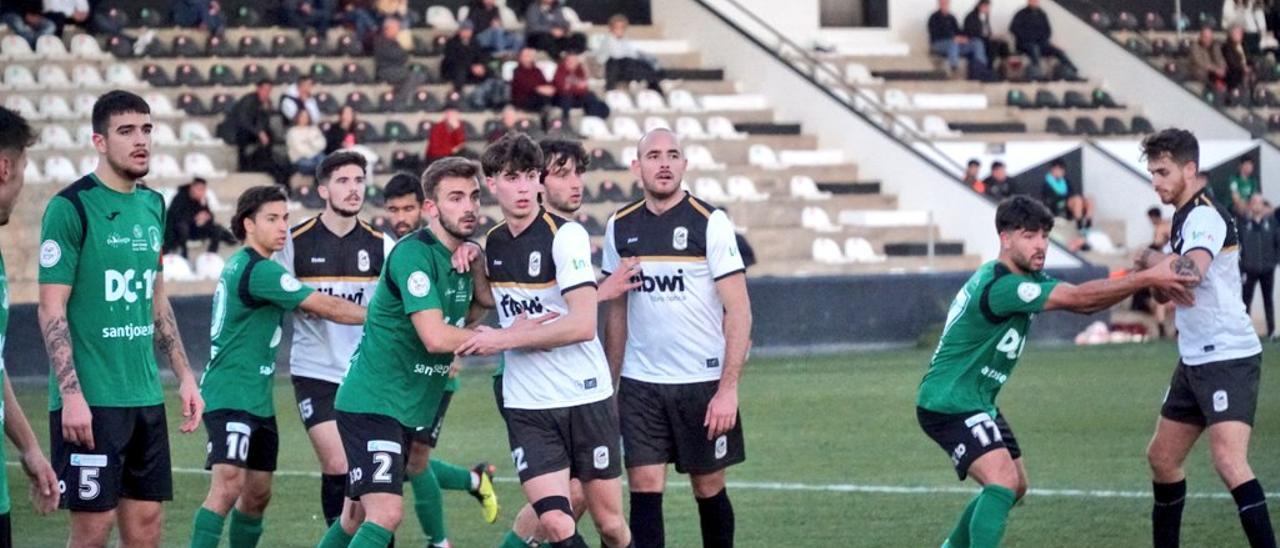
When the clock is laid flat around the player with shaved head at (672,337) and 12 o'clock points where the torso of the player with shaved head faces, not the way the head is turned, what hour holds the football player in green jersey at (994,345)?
The football player in green jersey is roughly at 9 o'clock from the player with shaved head.

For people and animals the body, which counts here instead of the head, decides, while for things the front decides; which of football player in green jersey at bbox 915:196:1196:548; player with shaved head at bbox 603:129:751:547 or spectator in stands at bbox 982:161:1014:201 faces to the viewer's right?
the football player in green jersey

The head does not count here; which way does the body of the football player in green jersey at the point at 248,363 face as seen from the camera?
to the viewer's right

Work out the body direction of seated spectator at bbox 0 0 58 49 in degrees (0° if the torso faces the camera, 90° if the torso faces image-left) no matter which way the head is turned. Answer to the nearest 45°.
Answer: approximately 315°

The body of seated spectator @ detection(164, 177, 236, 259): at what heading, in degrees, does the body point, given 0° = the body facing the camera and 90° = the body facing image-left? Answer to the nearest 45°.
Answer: approximately 315°

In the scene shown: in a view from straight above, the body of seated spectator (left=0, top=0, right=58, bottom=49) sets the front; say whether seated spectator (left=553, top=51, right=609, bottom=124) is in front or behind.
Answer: in front

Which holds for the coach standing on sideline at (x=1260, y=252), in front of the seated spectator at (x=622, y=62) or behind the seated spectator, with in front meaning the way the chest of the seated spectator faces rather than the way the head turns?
in front

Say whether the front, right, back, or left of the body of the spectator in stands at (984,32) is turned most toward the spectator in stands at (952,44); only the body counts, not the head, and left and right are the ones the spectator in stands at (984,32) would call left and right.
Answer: right

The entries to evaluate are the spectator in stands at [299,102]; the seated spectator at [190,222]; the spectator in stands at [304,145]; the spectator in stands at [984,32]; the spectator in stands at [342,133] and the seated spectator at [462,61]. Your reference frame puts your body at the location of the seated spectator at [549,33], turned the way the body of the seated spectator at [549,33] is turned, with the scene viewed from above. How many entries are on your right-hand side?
5
